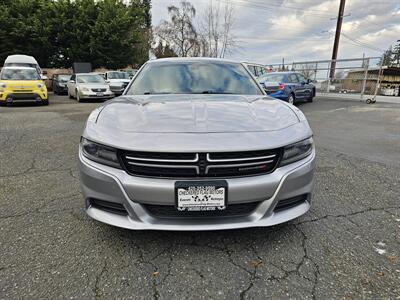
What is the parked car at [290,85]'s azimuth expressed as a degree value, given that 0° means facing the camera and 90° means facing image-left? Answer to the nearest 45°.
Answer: approximately 225°

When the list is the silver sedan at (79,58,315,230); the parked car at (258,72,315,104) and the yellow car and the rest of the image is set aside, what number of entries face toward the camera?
2

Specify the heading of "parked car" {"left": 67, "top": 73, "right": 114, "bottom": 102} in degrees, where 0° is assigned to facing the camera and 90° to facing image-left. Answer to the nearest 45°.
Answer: approximately 315°

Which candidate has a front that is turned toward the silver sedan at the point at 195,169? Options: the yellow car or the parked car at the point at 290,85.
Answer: the yellow car

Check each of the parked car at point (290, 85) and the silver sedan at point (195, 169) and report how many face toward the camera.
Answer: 1

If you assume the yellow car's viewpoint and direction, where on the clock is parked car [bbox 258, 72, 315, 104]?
The parked car is roughly at 10 o'clock from the yellow car.

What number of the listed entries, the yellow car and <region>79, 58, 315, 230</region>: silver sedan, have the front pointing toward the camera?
2

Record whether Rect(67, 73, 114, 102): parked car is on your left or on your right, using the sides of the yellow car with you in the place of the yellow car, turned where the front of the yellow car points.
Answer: on your left

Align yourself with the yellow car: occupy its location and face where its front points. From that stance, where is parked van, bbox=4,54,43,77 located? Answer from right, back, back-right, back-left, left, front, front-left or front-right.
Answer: back
